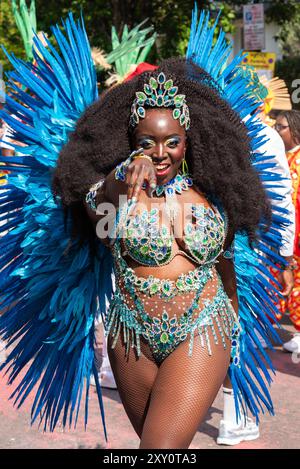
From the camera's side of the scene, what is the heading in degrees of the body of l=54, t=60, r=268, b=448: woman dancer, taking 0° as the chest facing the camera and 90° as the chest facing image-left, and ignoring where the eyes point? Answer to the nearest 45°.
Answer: approximately 0°

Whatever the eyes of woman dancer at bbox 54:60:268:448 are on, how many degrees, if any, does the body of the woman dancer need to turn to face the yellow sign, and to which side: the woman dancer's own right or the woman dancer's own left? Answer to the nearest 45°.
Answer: approximately 180°

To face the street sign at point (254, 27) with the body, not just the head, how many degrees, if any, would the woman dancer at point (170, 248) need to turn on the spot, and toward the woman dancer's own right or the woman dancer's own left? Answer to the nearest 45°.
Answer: approximately 180°
